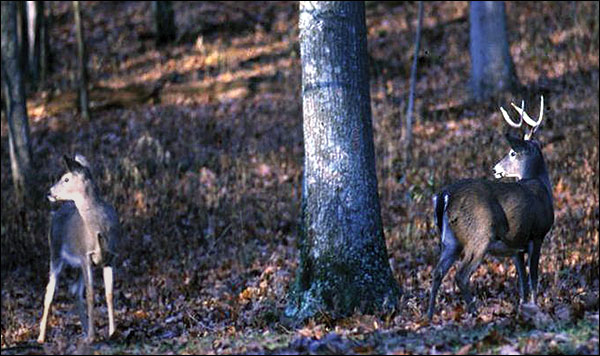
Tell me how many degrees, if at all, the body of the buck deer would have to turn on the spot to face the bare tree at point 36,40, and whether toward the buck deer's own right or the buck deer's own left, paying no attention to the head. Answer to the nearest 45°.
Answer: approximately 90° to the buck deer's own left

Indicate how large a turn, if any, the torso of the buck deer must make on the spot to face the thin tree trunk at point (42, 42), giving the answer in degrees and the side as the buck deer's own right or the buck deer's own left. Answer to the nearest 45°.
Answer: approximately 90° to the buck deer's own left

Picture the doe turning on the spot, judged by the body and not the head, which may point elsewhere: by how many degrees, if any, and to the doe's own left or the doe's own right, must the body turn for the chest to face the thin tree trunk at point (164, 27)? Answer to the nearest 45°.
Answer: approximately 135° to the doe's own left

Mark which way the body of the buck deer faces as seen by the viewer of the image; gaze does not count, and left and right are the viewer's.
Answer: facing away from the viewer and to the right of the viewer

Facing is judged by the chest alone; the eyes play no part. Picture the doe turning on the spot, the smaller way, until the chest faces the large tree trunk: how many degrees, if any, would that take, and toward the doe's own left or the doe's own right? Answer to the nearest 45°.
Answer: approximately 45° to the doe's own left

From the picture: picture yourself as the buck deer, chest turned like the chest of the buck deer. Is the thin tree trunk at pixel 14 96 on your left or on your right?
on your left

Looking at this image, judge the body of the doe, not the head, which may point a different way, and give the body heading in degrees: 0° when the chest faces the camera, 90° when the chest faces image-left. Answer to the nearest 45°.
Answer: approximately 315°

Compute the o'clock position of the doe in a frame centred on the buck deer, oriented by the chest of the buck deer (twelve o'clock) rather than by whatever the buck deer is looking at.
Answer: The doe is roughly at 7 o'clock from the buck deer.
